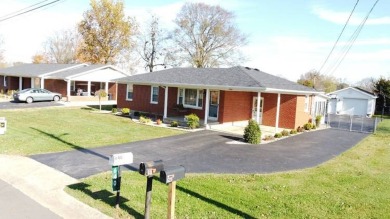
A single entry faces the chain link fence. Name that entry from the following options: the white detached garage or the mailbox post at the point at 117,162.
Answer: the white detached garage

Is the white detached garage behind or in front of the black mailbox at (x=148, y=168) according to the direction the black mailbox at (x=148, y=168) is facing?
behind

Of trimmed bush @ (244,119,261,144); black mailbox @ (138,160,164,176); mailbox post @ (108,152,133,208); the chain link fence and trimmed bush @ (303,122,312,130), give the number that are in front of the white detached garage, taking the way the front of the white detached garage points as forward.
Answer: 5

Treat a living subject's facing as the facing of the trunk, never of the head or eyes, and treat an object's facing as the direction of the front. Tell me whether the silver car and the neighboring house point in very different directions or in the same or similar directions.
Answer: very different directions

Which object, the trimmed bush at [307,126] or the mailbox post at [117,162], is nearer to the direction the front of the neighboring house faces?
the mailbox post

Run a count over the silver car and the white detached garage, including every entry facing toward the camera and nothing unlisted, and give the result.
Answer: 1

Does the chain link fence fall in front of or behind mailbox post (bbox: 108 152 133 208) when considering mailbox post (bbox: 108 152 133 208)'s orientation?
behind

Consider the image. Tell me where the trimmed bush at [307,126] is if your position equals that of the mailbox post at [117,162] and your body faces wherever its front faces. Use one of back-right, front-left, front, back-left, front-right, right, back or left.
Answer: back

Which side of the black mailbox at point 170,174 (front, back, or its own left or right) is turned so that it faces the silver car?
right

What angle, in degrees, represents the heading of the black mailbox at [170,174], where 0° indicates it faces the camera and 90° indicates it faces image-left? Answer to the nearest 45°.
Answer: approximately 45°
